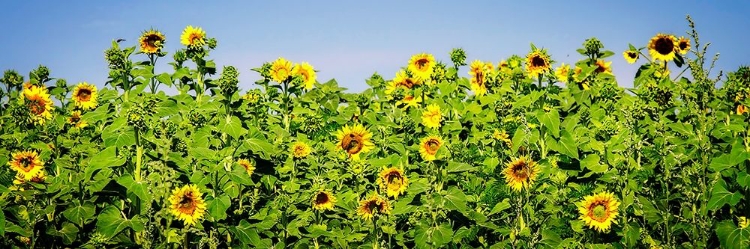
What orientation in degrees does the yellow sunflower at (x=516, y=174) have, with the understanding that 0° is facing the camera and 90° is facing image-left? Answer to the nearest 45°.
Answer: approximately 0°

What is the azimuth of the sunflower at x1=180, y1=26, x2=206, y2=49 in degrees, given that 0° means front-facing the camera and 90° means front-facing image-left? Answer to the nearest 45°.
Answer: approximately 0°

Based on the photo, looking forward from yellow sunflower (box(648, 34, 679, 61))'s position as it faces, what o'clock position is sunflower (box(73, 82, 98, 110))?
The sunflower is roughly at 2 o'clock from the yellow sunflower.

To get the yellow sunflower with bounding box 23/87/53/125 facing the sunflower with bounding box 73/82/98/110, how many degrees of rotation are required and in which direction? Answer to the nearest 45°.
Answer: approximately 90° to its left

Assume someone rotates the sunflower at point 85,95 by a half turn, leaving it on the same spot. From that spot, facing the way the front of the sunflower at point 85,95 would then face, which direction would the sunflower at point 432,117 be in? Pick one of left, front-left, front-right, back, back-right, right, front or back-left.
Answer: back-right

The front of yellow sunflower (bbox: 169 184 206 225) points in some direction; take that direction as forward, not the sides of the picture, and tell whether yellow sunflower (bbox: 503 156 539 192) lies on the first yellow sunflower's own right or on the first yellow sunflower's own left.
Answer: on the first yellow sunflower's own left
